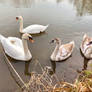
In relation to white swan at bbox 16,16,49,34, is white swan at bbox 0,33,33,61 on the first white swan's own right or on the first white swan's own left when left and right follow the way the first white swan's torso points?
on the first white swan's own left

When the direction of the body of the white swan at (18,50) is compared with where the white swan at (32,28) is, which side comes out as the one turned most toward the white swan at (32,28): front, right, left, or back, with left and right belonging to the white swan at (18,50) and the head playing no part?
left

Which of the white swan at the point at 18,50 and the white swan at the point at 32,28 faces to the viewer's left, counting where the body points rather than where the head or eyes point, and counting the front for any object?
the white swan at the point at 32,28

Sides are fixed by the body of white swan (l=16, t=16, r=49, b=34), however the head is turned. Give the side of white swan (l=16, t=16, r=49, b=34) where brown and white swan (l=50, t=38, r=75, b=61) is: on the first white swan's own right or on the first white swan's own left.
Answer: on the first white swan's own left

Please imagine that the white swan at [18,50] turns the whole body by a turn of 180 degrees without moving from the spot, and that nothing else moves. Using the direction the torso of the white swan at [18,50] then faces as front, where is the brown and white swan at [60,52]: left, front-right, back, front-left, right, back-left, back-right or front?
back-right

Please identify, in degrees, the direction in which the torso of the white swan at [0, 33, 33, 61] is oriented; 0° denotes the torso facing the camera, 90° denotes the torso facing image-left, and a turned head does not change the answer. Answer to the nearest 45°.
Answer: approximately 315°

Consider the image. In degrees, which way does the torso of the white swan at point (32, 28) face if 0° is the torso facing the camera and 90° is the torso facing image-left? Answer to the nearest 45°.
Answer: approximately 90°

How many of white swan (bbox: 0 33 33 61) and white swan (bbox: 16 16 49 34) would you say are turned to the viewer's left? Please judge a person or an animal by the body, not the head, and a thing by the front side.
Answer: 1
